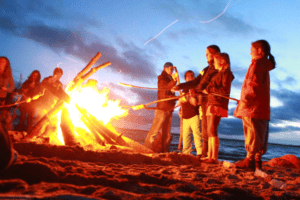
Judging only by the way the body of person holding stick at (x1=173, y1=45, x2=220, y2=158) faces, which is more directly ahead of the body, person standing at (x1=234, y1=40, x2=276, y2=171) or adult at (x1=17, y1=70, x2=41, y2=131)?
the adult

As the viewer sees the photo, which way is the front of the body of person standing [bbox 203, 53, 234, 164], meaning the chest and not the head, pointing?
to the viewer's left

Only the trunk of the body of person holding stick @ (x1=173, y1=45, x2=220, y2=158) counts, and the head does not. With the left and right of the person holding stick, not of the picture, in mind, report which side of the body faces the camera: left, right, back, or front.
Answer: left

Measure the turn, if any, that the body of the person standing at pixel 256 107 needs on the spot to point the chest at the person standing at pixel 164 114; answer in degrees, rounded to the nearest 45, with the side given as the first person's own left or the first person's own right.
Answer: approximately 45° to the first person's own right

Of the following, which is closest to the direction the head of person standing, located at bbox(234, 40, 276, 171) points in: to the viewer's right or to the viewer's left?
to the viewer's left

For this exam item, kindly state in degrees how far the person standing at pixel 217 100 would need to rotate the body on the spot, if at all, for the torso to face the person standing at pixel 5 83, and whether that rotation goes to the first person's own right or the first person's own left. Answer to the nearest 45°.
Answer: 0° — they already face them

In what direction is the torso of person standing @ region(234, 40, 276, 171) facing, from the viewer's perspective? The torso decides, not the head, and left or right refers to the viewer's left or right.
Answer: facing to the left of the viewer

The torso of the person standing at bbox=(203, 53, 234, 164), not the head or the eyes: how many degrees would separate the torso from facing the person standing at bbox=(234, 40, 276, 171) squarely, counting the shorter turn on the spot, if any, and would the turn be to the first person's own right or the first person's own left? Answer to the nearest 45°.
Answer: approximately 135° to the first person's own left
